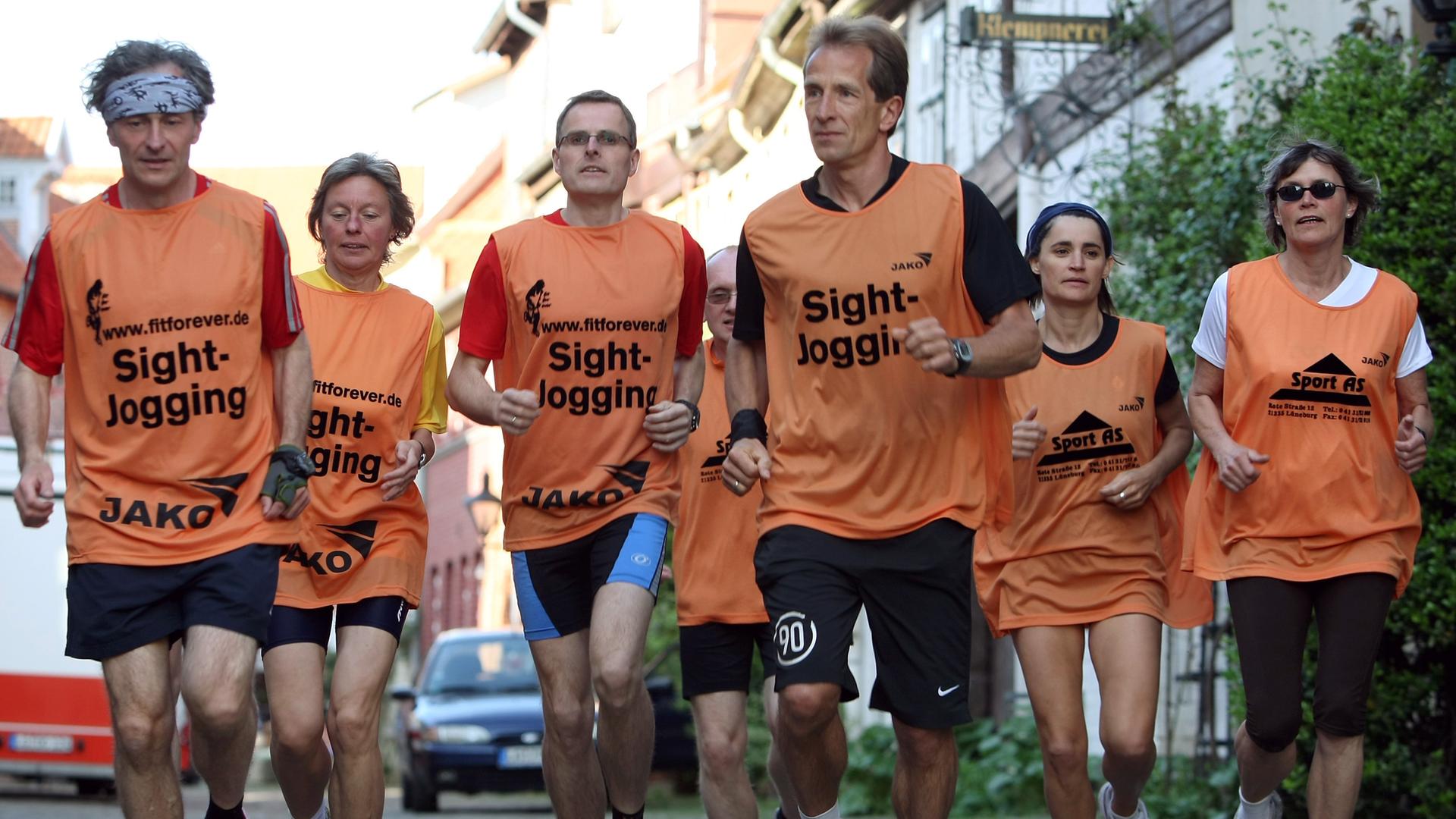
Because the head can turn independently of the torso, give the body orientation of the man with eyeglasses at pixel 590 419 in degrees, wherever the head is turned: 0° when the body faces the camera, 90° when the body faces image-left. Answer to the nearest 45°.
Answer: approximately 0°

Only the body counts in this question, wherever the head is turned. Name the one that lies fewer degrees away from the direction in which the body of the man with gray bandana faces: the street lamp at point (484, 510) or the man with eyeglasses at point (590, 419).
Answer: the man with eyeglasses

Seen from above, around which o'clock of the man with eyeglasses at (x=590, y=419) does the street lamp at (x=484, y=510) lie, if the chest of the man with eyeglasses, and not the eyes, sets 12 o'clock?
The street lamp is roughly at 6 o'clock from the man with eyeglasses.

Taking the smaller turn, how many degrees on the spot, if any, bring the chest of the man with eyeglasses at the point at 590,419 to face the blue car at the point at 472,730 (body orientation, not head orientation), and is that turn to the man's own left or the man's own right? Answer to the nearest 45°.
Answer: approximately 180°

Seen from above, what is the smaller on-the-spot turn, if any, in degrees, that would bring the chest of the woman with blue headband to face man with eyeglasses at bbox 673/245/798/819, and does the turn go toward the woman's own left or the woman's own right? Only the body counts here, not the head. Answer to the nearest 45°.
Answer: approximately 90° to the woman's own right

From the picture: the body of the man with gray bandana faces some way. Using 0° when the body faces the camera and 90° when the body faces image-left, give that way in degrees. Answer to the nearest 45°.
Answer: approximately 0°
